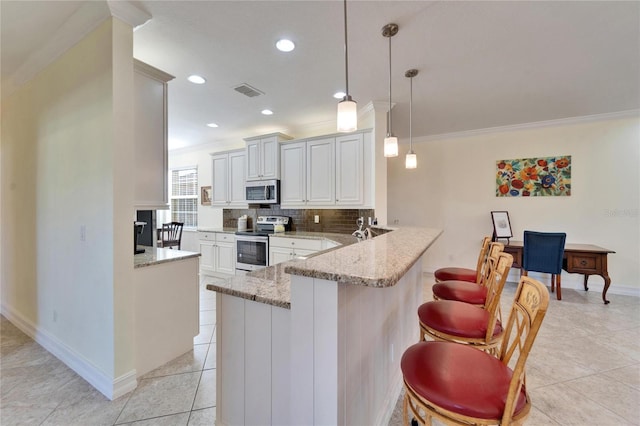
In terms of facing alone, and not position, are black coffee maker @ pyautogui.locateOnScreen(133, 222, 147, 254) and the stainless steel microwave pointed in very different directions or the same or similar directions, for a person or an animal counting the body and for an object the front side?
very different directions

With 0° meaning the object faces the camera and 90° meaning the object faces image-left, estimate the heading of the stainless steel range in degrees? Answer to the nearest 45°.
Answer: approximately 45°

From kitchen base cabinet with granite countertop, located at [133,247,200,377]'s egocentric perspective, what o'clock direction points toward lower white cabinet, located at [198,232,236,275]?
The lower white cabinet is roughly at 11 o'clock from the kitchen base cabinet with granite countertop.

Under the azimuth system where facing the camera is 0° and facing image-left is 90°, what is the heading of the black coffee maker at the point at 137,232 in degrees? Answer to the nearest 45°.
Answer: approximately 270°

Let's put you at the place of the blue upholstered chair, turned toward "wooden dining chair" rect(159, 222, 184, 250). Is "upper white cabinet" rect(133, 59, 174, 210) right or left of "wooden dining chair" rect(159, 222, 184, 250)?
left

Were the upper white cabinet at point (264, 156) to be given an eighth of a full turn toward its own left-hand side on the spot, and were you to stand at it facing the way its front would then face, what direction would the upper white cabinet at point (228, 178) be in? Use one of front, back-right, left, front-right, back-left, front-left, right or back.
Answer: back-right

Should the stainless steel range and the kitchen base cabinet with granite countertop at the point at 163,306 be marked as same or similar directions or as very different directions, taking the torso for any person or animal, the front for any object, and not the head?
very different directions

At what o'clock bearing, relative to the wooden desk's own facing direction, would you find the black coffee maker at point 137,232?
The black coffee maker is roughly at 1 o'clock from the wooden desk.

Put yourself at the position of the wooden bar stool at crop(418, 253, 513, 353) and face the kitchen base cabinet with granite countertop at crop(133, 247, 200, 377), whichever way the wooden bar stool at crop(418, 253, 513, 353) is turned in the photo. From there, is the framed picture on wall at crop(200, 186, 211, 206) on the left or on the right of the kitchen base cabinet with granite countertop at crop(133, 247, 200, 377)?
right
